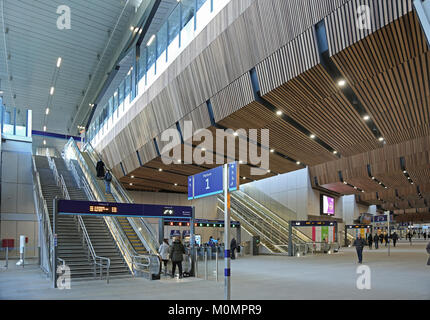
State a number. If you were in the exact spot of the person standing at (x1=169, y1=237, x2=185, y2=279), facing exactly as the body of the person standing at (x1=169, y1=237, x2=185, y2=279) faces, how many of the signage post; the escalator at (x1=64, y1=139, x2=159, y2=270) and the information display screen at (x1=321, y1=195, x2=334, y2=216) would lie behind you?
1

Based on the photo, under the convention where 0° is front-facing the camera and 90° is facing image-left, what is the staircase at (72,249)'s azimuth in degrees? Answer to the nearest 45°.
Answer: approximately 0°

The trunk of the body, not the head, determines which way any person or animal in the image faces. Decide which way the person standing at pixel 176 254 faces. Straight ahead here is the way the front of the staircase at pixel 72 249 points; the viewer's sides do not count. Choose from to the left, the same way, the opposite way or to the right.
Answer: the opposite way

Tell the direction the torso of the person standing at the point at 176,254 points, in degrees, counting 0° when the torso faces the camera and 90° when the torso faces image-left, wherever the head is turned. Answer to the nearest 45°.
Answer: approximately 180°

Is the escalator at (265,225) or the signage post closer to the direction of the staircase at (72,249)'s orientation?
the signage post

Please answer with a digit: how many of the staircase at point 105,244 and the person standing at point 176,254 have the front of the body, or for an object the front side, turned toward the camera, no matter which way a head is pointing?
1

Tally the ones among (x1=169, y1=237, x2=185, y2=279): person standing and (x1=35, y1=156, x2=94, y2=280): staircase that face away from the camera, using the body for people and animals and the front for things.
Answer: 1
